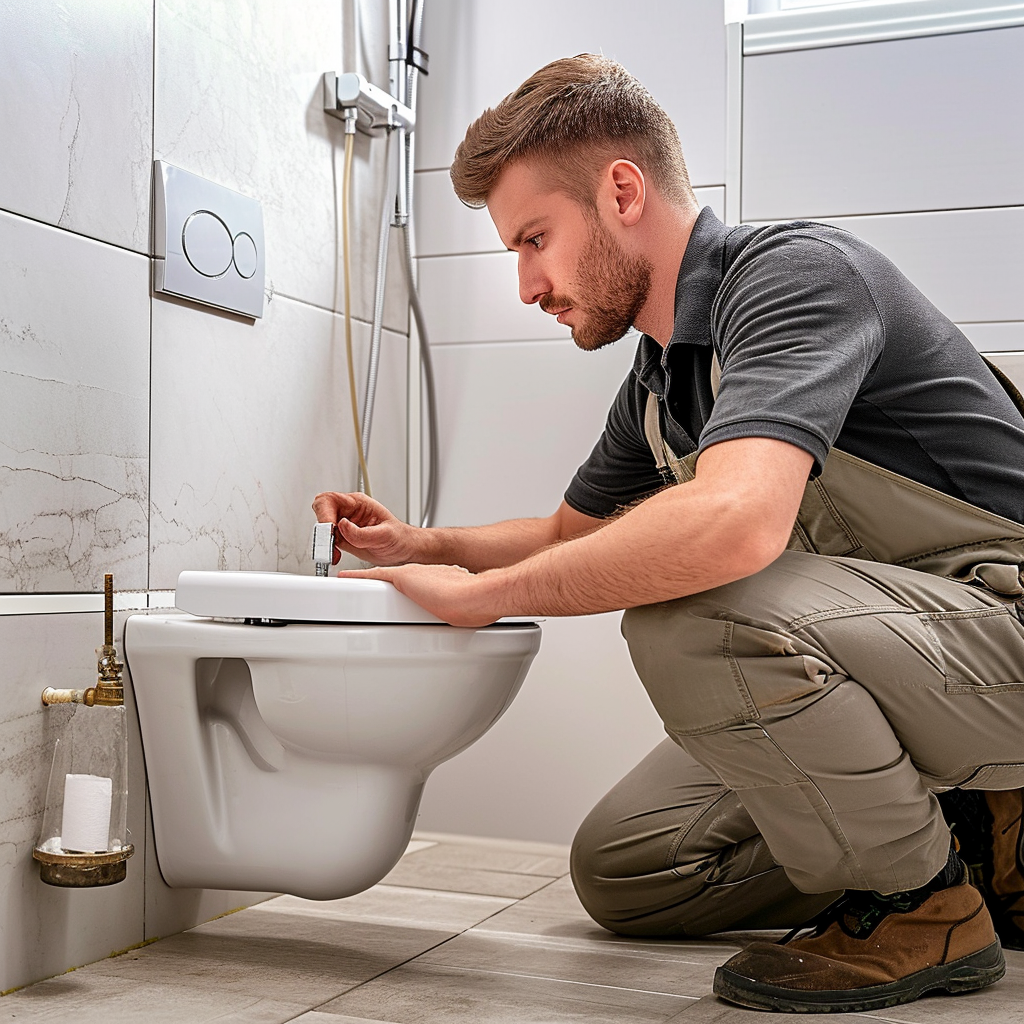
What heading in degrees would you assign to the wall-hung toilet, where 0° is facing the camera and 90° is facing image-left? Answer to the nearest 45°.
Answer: approximately 270°

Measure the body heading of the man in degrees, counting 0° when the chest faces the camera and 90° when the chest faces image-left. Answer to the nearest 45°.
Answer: approximately 90°

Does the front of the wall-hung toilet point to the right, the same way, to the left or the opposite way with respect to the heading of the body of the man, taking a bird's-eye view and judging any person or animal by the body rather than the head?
the opposite way

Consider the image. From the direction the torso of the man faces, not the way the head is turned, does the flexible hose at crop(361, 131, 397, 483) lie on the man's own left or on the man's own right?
on the man's own right

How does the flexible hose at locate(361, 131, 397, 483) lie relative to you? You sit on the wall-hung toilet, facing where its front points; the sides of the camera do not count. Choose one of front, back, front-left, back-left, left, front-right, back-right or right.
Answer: left

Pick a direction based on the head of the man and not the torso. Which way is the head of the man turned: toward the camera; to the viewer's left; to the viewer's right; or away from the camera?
to the viewer's left

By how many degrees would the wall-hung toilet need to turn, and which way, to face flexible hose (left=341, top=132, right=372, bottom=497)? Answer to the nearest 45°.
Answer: approximately 90° to its left
